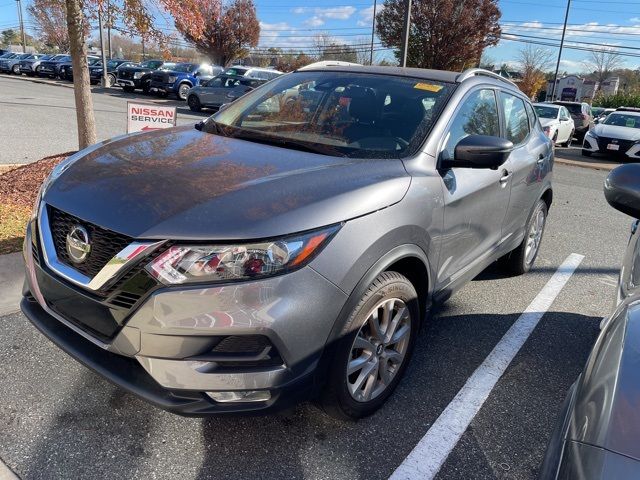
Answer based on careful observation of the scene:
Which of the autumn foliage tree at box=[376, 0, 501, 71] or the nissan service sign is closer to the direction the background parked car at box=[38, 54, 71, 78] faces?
the nissan service sign

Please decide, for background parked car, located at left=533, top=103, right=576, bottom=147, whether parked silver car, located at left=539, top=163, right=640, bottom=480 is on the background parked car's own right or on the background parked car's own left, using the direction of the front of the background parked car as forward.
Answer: on the background parked car's own left

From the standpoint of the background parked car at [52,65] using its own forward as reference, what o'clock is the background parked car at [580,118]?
the background parked car at [580,118] is roughly at 9 o'clock from the background parked car at [52,65].

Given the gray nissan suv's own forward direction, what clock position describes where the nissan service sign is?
The nissan service sign is roughly at 4 o'clock from the gray nissan suv.

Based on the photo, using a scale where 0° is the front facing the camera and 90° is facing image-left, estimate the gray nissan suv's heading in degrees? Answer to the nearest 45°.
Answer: approximately 45°

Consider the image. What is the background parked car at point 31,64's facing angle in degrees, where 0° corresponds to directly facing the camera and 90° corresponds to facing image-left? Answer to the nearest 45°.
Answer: approximately 45°

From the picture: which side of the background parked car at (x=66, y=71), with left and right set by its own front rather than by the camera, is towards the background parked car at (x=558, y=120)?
left

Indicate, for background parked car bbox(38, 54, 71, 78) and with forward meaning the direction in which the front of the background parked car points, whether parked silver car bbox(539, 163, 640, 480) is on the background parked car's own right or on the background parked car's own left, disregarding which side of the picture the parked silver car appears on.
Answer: on the background parked car's own left

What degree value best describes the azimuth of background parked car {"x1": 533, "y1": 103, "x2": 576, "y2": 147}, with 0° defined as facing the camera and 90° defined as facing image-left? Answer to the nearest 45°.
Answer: approximately 45°

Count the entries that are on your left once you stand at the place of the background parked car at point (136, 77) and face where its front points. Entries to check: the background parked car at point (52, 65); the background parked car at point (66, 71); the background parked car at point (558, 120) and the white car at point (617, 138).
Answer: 2
